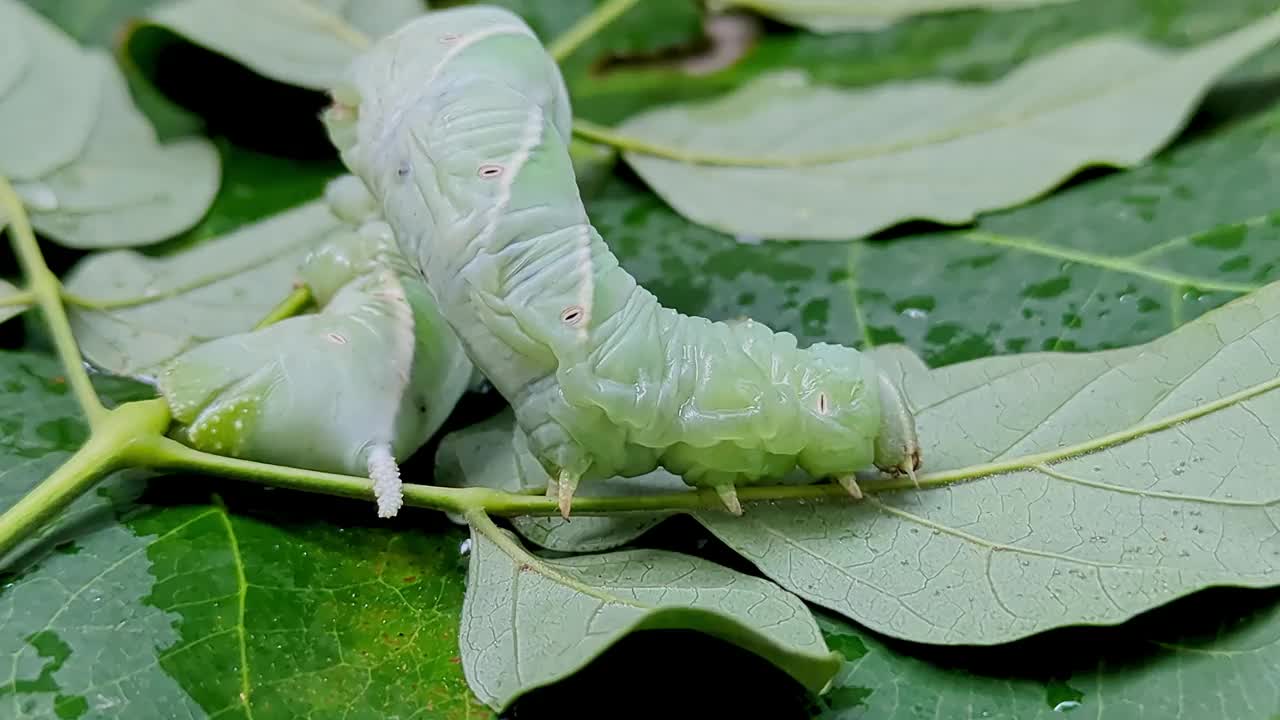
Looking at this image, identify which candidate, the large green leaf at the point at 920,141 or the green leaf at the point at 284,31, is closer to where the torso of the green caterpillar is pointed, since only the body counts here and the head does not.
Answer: the large green leaf

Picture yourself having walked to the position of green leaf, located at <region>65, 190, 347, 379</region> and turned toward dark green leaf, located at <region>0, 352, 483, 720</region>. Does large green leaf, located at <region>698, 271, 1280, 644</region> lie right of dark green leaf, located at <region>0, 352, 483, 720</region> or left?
left

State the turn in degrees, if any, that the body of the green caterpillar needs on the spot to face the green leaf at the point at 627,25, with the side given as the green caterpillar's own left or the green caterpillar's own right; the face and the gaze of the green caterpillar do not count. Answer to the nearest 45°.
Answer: approximately 90° to the green caterpillar's own left

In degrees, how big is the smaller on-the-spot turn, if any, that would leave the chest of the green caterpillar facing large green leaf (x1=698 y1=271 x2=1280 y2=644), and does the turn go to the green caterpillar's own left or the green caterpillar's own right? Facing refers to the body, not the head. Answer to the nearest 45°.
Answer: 0° — it already faces it

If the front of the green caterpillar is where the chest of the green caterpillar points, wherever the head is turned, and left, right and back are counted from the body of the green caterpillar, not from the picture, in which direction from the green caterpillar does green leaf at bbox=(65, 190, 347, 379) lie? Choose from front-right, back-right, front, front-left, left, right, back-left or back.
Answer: back-left

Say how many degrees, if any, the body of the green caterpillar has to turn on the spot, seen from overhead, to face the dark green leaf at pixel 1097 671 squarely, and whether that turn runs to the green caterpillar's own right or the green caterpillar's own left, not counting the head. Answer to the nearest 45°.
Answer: approximately 45° to the green caterpillar's own right

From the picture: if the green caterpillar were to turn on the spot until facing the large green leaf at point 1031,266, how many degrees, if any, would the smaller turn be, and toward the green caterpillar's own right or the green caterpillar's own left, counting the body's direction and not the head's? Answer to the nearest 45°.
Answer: approximately 45° to the green caterpillar's own left

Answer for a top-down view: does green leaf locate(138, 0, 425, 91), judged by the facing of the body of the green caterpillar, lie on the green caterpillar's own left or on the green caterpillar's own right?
on the green caterpillar's own left

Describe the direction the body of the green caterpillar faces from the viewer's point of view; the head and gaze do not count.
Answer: to the viewer's right

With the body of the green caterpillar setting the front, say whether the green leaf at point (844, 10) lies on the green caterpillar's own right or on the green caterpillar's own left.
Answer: on the green caterpillar's own left
